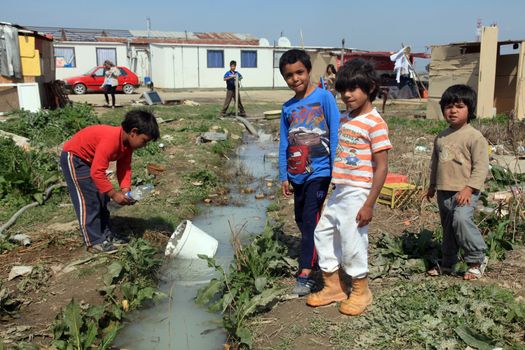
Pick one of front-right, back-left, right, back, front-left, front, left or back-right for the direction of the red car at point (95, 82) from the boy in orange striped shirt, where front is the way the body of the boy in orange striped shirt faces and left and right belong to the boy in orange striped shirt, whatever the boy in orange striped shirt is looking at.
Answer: right

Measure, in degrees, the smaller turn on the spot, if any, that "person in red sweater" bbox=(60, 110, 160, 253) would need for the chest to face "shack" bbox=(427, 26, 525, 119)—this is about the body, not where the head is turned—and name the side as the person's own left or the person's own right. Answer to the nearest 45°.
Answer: approximately 45° to the person's own left

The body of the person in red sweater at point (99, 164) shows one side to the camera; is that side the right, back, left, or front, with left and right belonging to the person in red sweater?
right

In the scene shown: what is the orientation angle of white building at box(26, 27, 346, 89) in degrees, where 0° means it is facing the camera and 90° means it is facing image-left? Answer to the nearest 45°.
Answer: approximately 0°

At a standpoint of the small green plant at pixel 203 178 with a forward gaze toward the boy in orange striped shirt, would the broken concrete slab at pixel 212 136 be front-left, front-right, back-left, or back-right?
back-left

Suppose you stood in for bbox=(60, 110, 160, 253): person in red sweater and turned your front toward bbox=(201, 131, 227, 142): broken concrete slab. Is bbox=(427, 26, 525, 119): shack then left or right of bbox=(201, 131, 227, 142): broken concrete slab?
right

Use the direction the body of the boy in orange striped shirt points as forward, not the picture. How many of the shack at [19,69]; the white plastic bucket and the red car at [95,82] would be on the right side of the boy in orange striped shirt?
3

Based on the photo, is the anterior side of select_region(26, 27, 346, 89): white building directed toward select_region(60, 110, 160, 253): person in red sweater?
yes

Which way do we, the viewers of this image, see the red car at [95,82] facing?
facing to the left of the viewer

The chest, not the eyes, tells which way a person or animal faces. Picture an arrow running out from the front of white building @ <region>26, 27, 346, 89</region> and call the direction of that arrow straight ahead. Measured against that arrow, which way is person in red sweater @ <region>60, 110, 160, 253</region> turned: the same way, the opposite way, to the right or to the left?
to the left

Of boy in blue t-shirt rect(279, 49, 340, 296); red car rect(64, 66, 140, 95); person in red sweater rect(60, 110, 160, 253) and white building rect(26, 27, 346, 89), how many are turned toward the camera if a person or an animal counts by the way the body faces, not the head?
2
